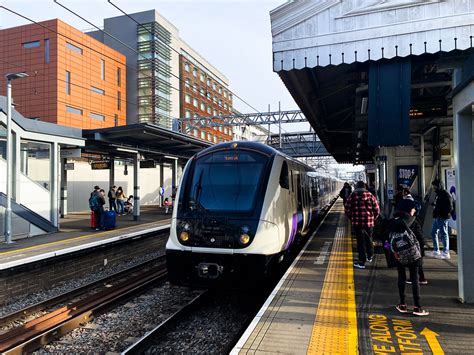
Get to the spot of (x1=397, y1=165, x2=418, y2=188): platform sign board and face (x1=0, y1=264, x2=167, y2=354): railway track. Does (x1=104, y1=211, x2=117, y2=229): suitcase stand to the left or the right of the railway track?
right

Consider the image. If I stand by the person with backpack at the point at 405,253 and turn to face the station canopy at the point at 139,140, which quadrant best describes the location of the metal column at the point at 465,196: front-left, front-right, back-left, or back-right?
back-right

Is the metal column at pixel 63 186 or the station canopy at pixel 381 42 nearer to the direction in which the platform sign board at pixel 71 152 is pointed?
the station canopy

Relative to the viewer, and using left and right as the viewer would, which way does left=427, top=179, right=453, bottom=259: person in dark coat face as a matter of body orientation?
facing to the left of the viewer

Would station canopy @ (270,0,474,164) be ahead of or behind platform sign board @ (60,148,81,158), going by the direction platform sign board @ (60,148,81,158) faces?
ahead

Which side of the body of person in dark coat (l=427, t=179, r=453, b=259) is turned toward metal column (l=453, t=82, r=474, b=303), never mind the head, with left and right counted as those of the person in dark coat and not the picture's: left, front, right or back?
left

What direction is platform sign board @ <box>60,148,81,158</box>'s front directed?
toward the camera
